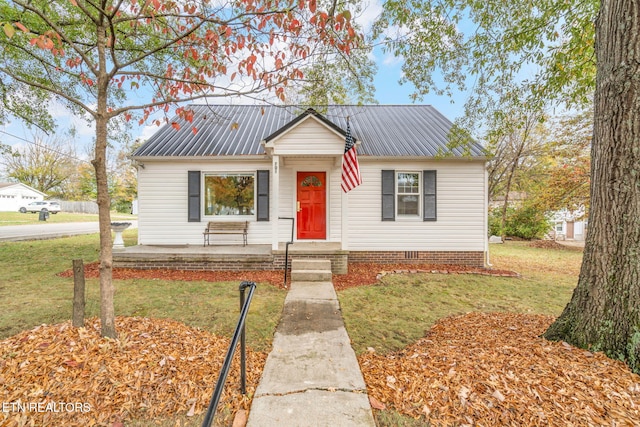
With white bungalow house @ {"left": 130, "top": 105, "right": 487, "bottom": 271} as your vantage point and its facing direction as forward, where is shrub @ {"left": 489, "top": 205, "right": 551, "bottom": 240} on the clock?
The shrub is roughly at 8 o'clock from the white bungalow house.

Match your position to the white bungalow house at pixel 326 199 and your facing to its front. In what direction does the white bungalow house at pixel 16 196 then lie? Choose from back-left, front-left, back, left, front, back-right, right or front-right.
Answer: back-right

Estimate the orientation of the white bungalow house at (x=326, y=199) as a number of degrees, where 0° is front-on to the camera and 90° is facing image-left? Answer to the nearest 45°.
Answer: approximately 0°

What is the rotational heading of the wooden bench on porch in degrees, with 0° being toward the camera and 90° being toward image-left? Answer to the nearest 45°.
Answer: approximately 0°

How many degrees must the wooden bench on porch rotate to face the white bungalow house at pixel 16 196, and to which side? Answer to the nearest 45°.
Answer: approximately 135° to its right

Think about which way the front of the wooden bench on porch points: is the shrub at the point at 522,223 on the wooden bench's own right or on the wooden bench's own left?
on the wooden bench's own left

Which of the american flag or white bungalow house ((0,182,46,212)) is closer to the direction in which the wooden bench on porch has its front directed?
the american flag
